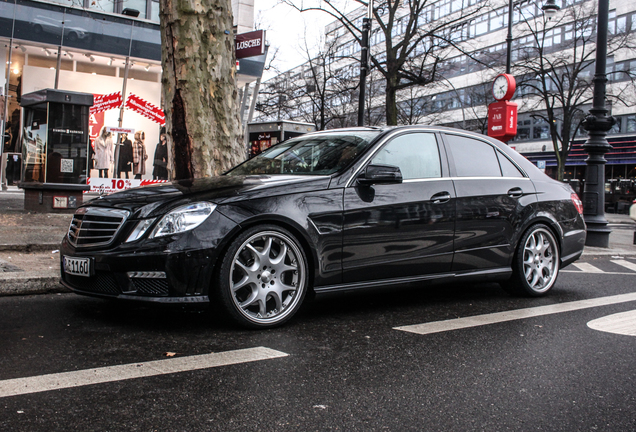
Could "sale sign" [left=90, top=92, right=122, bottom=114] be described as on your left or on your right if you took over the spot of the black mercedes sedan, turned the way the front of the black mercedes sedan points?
on your right

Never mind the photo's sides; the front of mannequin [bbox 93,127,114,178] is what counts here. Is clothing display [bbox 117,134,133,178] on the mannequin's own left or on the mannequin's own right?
on the mannequin's own left

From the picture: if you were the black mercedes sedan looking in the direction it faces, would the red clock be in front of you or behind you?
behind

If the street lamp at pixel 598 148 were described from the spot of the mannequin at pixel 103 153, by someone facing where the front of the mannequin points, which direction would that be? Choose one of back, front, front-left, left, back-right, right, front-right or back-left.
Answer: front-left

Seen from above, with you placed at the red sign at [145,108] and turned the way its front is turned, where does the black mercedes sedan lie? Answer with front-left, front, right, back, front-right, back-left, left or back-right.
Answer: front

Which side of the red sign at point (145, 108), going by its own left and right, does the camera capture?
front

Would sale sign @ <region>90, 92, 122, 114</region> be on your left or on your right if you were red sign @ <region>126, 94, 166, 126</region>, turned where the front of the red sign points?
on your right

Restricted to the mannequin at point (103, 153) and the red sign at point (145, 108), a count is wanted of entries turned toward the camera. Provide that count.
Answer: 2

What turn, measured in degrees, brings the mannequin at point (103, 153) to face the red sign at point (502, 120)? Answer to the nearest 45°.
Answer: approximately 45° to its left

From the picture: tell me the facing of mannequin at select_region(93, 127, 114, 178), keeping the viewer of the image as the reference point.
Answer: facing the viewer
